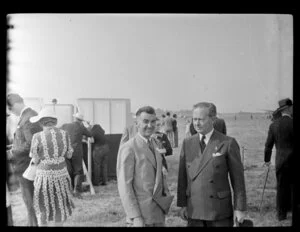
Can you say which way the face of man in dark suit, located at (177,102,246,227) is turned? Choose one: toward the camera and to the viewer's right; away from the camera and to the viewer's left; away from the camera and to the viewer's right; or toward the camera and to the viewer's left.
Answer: toward the camera and to the viewer's left

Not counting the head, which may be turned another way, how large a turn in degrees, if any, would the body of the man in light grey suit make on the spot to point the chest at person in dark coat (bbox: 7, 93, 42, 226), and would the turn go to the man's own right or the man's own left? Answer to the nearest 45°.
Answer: approximately 135° to the man's own right

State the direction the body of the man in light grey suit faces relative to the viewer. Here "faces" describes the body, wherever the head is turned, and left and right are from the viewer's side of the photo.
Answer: facing the viewer and to the right of the viewer

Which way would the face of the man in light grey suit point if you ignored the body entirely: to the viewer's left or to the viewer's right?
to the viewer's right
